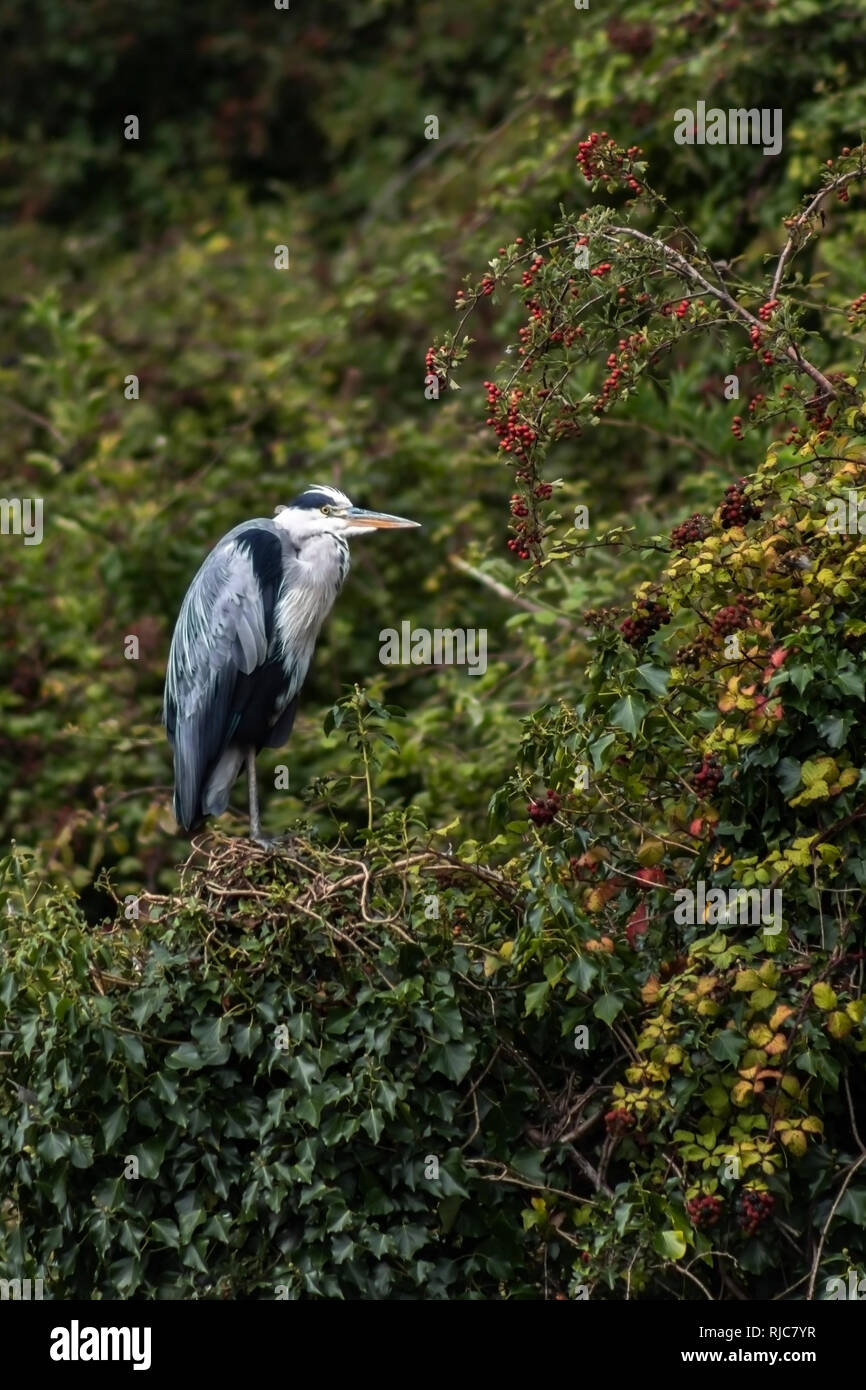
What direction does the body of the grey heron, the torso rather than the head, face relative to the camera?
to the viewer's right
